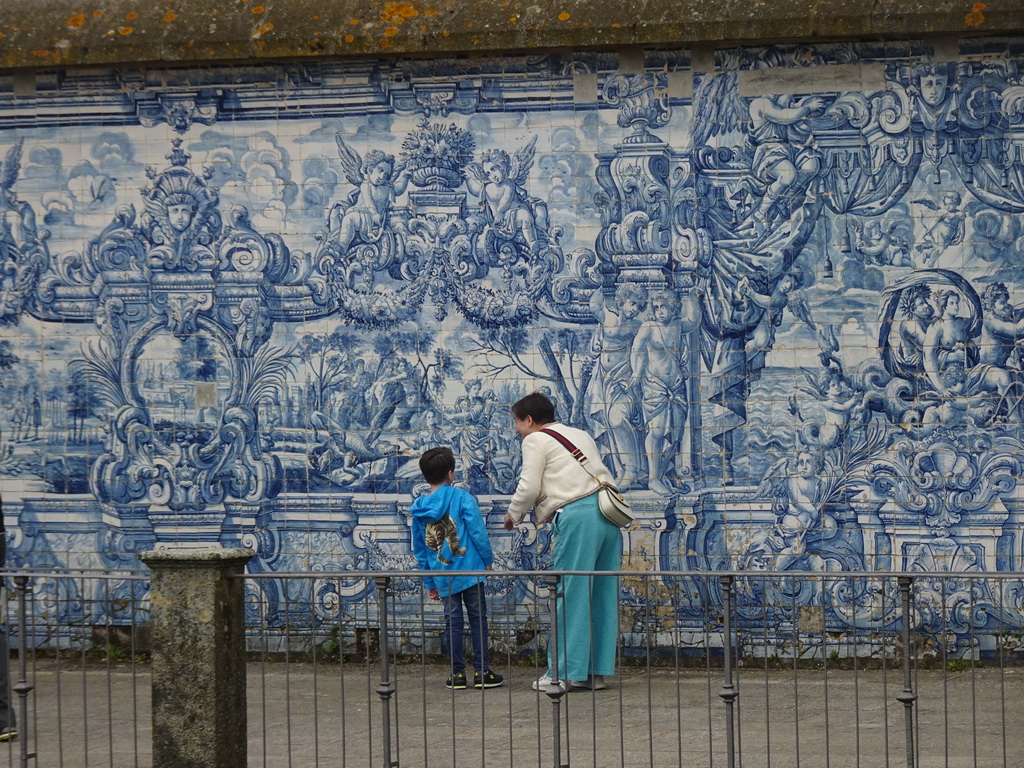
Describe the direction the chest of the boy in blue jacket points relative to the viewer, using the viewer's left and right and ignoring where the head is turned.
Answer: facing away from the viewer and to the right of the viewer

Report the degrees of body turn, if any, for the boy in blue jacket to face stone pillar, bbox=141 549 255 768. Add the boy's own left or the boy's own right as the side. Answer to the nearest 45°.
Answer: approximately 180°
